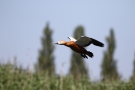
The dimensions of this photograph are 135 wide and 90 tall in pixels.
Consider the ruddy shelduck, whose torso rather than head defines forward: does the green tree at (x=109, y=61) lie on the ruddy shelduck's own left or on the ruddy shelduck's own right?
on the ruddy shelduck's own right

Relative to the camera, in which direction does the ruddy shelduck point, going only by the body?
to the viewer's left
